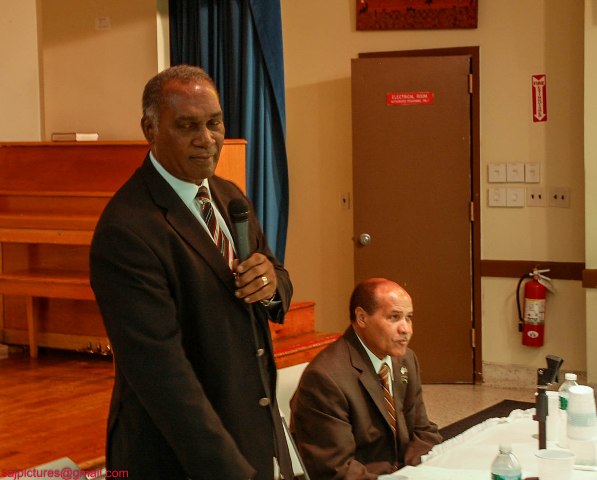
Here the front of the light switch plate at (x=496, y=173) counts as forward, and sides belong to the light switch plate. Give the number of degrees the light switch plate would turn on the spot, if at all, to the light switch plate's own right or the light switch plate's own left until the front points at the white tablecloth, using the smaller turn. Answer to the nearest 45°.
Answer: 0° — it already faces it

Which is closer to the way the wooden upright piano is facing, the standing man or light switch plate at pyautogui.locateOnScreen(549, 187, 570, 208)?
the standing man

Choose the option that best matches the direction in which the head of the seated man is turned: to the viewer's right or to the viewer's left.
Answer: to the viewer's right

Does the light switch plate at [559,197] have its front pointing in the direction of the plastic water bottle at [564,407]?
yes

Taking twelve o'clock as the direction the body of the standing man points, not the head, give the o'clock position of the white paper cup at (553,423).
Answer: The white paper cup is roughly at 9 o'clock from the standing man.

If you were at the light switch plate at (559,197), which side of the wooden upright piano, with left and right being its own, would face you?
left

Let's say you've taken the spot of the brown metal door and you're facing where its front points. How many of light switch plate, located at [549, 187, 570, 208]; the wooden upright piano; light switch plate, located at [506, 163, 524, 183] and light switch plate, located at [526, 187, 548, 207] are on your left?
3

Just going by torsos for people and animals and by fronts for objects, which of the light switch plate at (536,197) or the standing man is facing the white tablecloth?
the light switch plate

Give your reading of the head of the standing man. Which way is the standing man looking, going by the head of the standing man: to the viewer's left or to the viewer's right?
to the viewer's right
